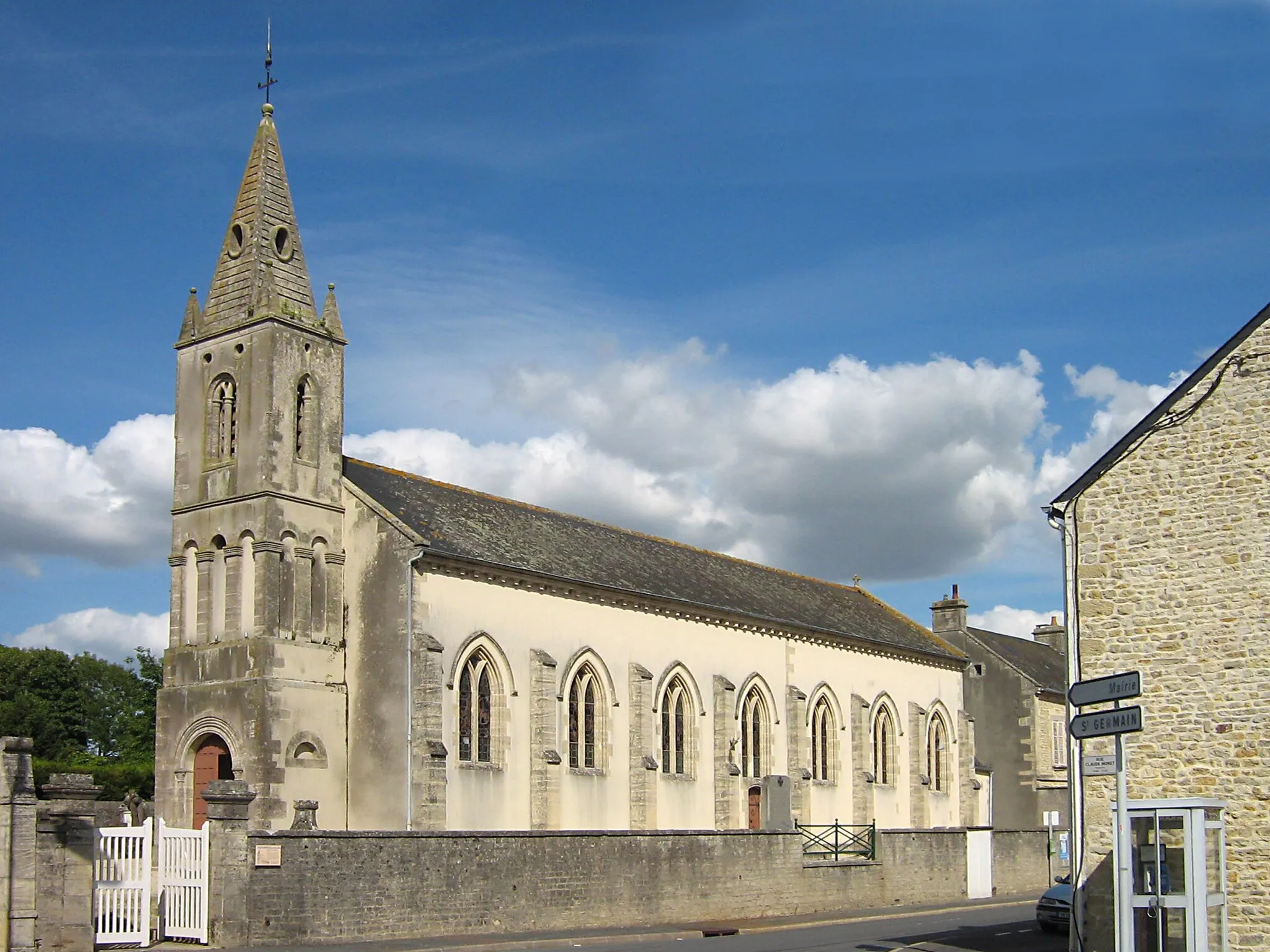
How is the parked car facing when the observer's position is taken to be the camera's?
facing the viewer and to the left of the viewer

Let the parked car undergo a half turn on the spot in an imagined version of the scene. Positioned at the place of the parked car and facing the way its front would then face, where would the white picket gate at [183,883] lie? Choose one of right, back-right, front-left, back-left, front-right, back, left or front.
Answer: back

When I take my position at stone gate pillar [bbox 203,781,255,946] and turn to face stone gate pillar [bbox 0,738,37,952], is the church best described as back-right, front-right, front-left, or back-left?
back-right

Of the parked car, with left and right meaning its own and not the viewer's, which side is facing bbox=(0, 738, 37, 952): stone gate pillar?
front

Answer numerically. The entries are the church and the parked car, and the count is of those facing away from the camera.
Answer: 0

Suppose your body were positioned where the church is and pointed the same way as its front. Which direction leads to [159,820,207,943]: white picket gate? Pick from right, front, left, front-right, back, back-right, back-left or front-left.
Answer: front-left

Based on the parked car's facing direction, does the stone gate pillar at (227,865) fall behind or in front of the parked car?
in front

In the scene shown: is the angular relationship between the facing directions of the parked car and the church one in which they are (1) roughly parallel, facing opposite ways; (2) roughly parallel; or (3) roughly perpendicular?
roughly parallel
